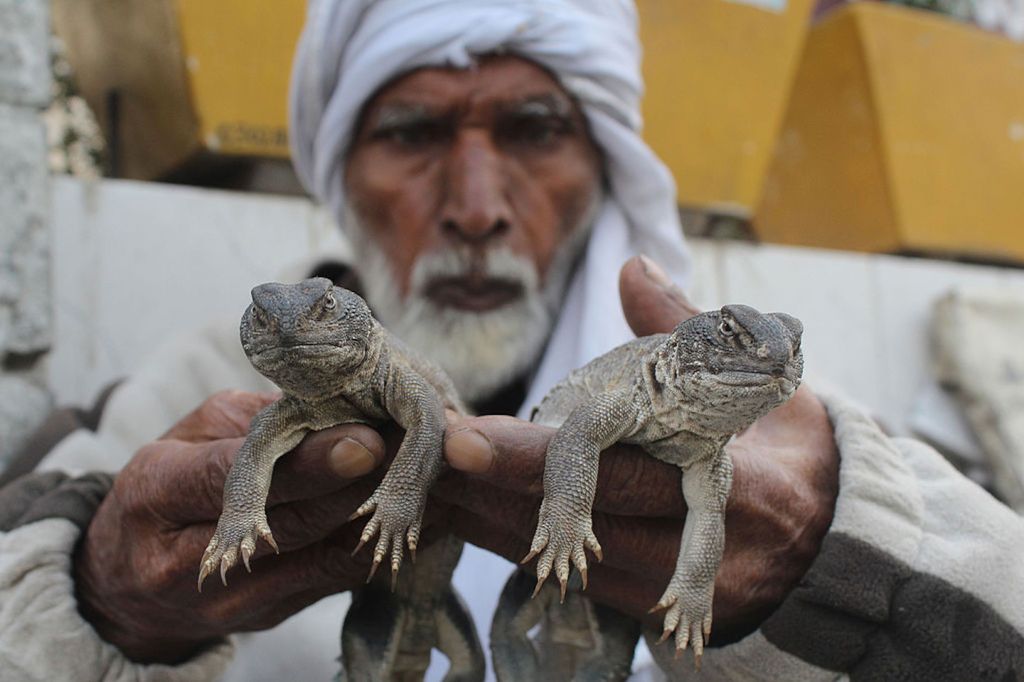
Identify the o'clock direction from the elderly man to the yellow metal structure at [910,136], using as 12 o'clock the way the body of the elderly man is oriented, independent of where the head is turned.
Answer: The yellow metal structure is roughly at 7 o'clock from the elderly man.

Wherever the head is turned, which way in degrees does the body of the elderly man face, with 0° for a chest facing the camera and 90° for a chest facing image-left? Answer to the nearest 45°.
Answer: approximately 0°

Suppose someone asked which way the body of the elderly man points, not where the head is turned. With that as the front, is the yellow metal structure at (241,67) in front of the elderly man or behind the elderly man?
behind

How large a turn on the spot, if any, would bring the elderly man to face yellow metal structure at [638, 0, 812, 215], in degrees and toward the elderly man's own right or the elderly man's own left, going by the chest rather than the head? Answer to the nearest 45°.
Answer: approximately 180°
